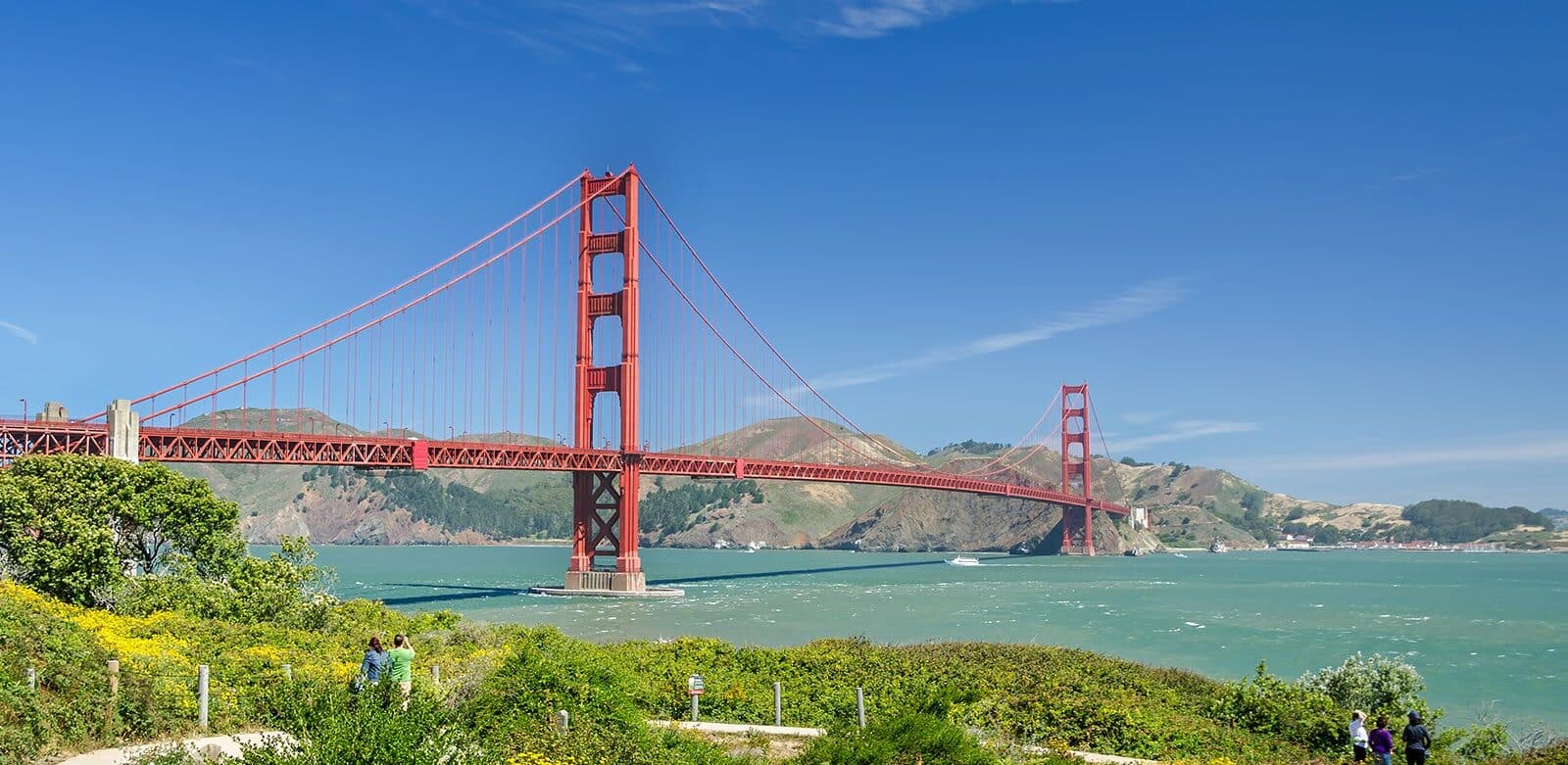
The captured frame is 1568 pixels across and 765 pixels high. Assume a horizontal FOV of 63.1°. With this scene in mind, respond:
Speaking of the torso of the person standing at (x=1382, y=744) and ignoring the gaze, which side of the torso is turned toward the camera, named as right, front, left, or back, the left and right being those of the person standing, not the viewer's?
back

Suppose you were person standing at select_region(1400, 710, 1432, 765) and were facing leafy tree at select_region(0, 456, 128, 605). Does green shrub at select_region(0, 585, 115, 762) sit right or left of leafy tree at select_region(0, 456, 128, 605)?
left

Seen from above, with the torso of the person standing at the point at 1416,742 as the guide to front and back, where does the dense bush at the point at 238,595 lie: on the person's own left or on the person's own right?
on the person's own left

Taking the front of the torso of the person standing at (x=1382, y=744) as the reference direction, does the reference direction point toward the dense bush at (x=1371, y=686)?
yes

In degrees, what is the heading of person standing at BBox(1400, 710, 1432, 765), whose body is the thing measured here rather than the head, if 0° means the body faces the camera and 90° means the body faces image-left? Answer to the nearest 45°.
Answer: approximately 180°

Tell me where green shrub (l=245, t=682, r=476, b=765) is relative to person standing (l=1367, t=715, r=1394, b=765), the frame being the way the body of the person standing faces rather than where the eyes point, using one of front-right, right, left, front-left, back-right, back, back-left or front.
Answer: back-left

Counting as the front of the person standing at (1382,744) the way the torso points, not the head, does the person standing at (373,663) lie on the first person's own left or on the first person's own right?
on the first person's own left

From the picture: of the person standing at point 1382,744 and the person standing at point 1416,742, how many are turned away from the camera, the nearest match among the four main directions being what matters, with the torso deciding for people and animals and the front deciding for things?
2
